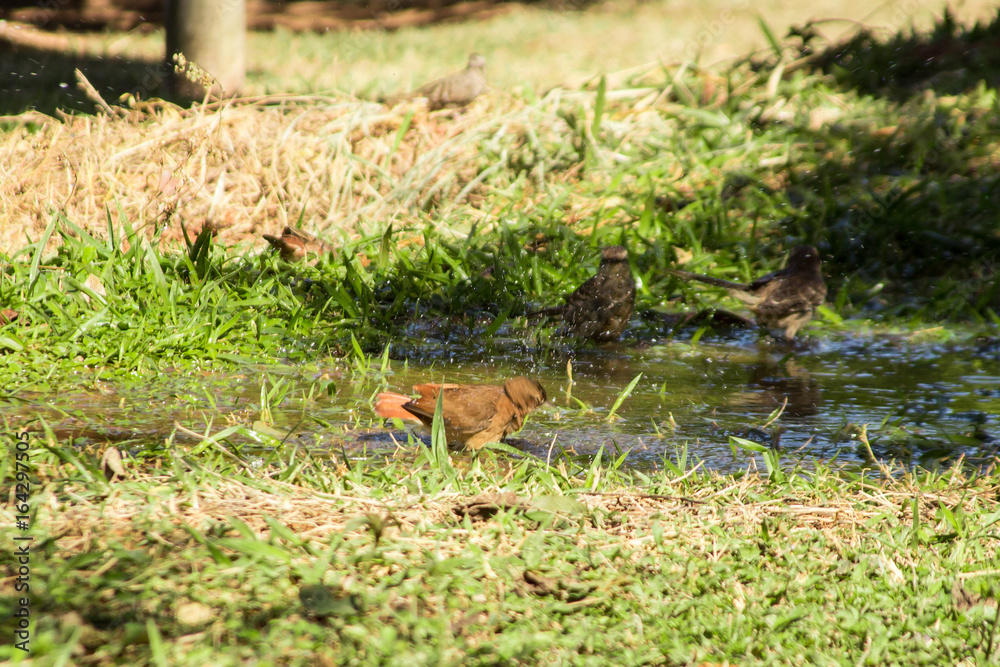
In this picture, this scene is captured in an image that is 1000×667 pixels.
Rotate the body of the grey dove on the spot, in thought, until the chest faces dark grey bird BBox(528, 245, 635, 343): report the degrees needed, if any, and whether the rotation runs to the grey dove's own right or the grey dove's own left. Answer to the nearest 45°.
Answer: approximately 90° to the grey dove's own right

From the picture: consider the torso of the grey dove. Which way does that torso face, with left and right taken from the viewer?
facing to the right of the viewer

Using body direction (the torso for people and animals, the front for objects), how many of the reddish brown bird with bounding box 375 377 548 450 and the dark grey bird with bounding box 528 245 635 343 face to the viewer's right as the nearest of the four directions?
2

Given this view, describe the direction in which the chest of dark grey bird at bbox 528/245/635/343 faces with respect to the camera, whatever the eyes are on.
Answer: to the viewer's right

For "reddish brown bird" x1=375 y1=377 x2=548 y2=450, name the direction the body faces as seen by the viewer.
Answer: to the viewer's right

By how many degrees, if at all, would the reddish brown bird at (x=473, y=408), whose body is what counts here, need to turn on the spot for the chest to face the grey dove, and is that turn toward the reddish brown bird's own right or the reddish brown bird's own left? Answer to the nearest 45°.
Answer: approximately 90° to the reddish brown bird's own left
